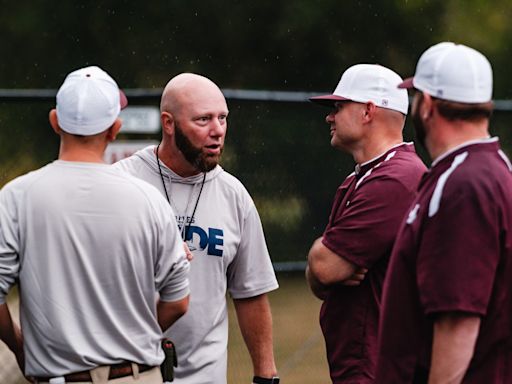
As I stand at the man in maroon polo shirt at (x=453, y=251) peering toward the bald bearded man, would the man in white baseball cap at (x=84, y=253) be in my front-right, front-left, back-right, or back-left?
front-left

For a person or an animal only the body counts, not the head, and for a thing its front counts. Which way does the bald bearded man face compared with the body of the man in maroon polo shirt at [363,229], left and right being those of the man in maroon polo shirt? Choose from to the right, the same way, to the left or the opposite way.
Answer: to the left

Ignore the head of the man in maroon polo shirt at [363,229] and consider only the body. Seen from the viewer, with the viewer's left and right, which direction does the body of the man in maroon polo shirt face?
facing to the left of the viewer

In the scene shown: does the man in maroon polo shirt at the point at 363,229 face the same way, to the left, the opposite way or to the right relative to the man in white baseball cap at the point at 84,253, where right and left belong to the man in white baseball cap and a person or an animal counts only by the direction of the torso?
to the left

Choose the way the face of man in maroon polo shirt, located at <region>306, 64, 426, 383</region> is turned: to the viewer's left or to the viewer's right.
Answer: to the viewer's left

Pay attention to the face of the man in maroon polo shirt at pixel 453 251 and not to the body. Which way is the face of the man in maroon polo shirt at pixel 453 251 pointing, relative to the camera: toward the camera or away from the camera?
away from the camera

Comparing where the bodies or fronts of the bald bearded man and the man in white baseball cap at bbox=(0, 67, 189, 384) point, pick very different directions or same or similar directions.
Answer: very different directions

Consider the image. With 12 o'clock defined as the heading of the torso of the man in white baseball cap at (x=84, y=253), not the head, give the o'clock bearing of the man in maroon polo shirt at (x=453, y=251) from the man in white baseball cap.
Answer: The man in maroon polo shirt is roughly at 4 o'clock from the man in white baseball cap.

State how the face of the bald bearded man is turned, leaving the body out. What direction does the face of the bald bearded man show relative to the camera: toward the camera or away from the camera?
toward the camera

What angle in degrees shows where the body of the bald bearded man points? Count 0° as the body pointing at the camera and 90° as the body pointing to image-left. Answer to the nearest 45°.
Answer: approximately 0°

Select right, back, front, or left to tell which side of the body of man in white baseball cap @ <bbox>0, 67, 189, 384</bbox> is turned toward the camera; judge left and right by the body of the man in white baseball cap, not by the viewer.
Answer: back

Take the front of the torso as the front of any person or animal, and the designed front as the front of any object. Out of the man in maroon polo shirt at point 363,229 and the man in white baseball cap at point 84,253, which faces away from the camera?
the man in white baseball cap
